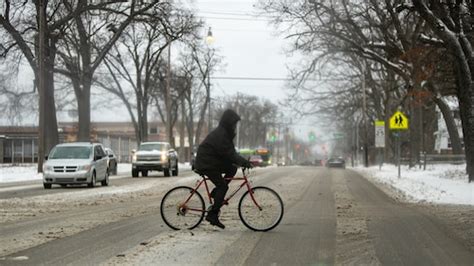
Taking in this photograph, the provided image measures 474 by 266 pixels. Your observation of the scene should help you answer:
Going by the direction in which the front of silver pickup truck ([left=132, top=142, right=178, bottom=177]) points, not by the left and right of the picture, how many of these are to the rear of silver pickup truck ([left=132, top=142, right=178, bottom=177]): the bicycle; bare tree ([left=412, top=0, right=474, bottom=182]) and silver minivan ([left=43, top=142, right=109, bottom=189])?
0

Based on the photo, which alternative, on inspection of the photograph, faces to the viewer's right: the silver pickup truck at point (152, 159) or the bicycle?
the bicycle

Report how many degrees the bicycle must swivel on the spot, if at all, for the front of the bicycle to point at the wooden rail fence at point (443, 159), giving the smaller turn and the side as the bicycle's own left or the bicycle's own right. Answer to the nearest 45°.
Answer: approximately 45° to the bicycle's own left

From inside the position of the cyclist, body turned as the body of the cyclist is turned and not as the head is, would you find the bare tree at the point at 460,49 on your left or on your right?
on your left

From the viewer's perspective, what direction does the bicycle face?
to the viewer's right

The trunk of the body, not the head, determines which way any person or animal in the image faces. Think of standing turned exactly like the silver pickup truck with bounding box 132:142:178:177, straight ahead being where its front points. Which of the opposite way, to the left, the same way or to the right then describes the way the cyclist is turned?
to the left

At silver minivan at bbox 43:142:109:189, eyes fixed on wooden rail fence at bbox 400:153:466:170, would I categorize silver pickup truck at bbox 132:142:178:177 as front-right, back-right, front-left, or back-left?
front-left

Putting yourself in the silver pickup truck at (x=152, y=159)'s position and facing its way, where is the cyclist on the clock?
The cyclist is roughly at 12 o'clock from the silver pickup truck.

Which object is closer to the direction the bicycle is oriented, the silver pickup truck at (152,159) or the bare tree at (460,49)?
the bare tree

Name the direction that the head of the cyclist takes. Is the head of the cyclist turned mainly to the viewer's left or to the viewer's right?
to the viewer's right

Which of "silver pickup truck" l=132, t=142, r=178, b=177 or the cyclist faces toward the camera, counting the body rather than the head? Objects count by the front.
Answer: the silver pickup truck

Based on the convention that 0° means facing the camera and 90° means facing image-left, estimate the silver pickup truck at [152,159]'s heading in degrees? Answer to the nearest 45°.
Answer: approximately 0°

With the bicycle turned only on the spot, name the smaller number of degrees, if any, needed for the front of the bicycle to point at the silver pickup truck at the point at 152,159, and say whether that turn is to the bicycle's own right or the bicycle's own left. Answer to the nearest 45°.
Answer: approximately 90° to the bicycle's own left

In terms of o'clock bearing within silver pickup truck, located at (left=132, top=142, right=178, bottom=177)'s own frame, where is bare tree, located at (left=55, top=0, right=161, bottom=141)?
The bare tree is roughly at 5 o'clock from the silver pickup truck.

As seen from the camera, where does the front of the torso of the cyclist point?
to the viewer's right

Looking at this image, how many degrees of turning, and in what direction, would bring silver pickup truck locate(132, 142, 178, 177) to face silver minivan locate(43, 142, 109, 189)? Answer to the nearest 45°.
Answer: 0° — it already faces it

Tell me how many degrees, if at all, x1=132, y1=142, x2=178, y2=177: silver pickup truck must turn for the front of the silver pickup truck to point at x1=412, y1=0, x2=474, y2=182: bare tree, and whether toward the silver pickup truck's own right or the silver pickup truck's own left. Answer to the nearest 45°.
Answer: approximately 45° to the silver pickup truck's own left

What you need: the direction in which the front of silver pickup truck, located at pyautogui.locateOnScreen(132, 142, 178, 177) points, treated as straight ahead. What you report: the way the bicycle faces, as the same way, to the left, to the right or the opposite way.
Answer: to the left
